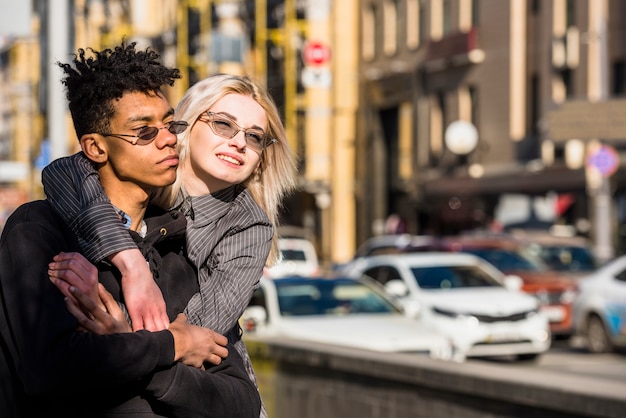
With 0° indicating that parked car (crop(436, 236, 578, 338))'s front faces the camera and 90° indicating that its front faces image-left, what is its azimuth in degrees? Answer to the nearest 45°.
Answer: approximately 315°

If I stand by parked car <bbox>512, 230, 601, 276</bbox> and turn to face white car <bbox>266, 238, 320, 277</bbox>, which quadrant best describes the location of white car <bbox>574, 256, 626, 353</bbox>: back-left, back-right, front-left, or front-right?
back-left

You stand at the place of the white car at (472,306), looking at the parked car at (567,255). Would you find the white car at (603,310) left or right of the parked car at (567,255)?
right

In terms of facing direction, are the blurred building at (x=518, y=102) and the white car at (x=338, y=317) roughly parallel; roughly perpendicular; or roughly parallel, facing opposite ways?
roughly perpendicular
